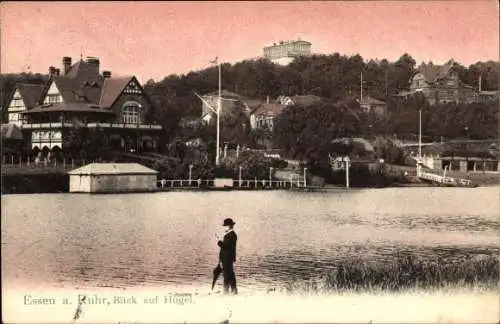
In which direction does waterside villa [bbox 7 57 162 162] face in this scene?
toward the camera

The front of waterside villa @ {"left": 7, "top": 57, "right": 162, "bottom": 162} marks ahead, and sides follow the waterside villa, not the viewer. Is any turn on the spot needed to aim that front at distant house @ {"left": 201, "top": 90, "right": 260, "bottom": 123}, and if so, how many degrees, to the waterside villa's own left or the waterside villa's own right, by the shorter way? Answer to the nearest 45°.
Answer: approximately 90° to the waterside villa's own left

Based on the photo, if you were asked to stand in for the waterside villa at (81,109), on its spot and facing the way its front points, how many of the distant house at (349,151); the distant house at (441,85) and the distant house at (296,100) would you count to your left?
3

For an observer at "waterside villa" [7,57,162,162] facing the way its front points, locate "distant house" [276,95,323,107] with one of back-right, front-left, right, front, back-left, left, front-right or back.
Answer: left

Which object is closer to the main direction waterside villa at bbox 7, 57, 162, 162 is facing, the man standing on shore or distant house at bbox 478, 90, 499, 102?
the man standing on shore

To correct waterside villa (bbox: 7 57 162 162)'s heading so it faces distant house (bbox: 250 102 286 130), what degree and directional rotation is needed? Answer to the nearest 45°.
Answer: approximately 90° to its left

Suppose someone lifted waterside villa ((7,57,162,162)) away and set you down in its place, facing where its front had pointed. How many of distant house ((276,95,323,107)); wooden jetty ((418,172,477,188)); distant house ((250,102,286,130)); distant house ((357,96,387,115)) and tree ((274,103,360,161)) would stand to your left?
5

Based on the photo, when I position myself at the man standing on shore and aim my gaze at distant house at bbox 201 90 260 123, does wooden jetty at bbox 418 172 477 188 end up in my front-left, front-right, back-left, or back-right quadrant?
front-right

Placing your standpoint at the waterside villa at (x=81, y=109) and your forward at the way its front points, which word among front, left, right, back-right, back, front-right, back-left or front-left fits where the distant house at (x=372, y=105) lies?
left

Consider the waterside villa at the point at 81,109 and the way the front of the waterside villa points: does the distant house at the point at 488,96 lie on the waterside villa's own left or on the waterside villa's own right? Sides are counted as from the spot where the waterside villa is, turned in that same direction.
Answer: on the waterside villa's own left

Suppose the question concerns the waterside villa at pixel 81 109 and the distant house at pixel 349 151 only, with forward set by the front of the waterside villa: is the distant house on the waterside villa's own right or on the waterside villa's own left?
on the waterside villa's own left

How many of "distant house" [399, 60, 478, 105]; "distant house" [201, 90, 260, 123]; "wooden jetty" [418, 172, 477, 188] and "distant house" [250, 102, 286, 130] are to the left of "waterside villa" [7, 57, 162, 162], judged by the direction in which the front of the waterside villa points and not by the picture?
4

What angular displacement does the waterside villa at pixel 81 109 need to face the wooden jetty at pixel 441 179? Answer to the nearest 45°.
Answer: approximately 90° to its left

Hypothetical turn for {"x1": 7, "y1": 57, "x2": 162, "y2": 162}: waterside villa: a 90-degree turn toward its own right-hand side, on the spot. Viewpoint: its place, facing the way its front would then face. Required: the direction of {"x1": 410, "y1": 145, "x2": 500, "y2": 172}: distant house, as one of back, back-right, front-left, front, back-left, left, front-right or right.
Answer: back

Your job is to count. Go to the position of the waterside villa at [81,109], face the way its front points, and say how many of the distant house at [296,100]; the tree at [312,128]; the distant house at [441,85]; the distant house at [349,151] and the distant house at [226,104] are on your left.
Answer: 5

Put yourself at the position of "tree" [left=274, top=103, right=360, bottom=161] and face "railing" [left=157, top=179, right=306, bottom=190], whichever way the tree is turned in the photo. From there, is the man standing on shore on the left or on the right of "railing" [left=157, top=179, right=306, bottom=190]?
left
